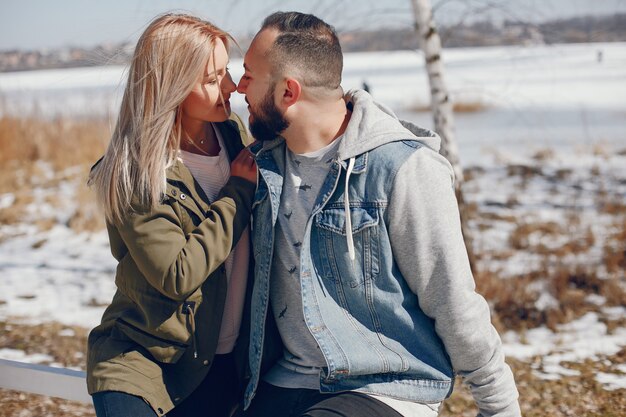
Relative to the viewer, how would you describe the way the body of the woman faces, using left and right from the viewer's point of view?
facing the viewer and to the right of the viewer

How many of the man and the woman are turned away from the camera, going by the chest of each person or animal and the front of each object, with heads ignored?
0

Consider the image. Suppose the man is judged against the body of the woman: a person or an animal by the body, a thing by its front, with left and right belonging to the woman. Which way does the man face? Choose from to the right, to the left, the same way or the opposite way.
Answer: to the right

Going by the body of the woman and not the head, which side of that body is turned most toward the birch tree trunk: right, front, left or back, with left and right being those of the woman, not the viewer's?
left

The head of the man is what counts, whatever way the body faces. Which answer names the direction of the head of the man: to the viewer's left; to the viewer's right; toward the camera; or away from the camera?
to the viewer's left

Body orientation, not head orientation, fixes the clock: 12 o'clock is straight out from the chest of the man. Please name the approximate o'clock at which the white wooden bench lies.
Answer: The white wooden bench is roughly at 2 o'clock from the man.

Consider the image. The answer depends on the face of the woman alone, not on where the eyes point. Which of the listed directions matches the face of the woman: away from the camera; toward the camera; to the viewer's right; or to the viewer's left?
to the viewer's right

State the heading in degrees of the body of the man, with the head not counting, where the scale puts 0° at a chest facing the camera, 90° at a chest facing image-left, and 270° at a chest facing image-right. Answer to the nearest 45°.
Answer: approximately 45°
